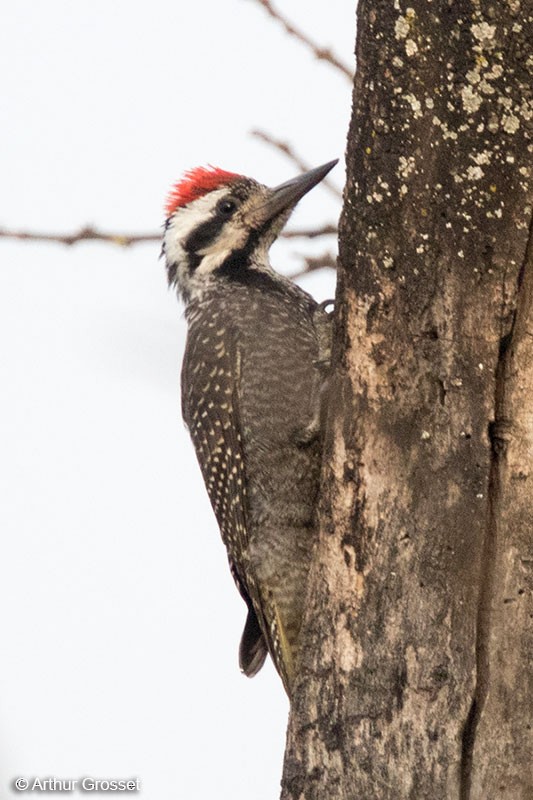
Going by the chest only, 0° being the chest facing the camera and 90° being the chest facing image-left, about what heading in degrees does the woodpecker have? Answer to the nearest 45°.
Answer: approximately 270°
